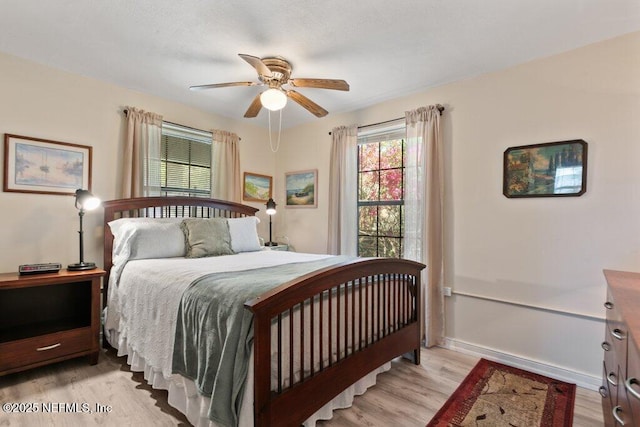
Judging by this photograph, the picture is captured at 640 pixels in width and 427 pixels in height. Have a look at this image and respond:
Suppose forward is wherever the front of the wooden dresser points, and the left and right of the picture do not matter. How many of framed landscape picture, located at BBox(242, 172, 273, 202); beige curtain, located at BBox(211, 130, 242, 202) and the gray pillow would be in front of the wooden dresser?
3

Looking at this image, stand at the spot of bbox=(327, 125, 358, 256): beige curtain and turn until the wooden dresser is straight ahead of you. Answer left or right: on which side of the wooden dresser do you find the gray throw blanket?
right

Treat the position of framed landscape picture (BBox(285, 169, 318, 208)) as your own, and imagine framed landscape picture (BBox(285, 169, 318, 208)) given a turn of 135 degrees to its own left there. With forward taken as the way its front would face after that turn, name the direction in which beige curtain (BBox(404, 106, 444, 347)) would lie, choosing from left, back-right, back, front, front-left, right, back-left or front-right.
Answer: front-right

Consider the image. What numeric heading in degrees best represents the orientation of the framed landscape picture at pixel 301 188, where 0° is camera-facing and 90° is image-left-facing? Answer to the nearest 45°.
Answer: approximately 45°

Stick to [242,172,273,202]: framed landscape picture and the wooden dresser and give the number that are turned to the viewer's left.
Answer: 1

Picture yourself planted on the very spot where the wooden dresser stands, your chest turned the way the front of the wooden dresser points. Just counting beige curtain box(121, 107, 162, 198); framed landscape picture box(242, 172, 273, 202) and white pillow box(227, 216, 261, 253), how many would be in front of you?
3

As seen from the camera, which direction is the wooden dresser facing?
to the viewer's left

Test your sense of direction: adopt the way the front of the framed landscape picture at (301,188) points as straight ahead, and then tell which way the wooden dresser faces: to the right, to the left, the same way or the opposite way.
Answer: to the right
